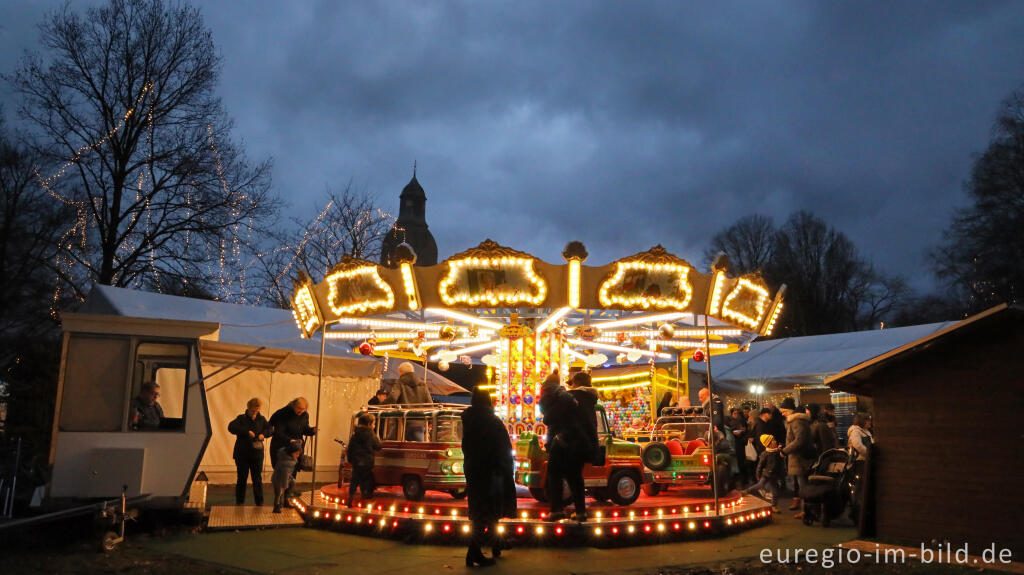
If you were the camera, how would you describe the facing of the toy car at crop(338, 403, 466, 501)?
facing the viewer and to the right of the viewer

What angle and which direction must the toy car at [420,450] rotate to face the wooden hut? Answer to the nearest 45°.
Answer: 0° — it already faces it

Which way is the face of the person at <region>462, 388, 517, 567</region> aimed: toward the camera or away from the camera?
away from the camera

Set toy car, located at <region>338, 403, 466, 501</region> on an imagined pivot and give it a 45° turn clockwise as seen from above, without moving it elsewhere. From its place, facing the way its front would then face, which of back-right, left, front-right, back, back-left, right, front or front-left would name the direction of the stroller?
left

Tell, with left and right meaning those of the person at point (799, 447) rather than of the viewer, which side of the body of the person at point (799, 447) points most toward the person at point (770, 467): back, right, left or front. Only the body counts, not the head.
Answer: front

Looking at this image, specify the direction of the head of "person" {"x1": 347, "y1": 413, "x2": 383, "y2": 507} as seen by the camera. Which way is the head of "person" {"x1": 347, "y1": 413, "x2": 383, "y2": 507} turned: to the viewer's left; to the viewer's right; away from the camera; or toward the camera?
away from the camera

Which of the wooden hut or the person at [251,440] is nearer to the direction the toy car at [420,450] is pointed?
the wooden hut

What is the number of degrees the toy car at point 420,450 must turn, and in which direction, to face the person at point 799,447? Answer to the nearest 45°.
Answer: approximately 45° to its left
